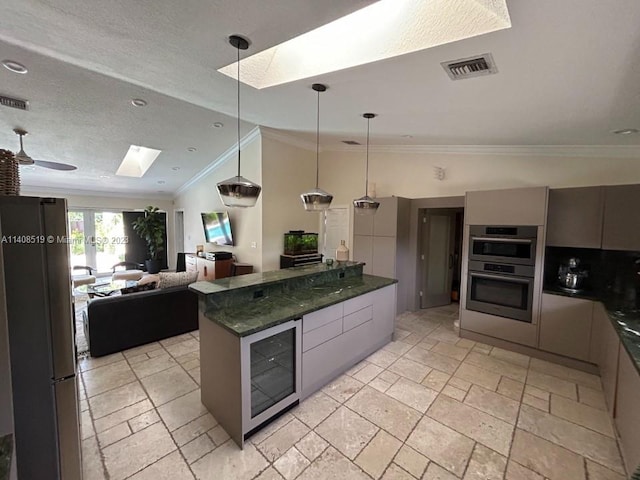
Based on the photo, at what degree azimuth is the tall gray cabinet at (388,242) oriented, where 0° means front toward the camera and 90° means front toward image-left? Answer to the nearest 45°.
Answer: approximately 45°

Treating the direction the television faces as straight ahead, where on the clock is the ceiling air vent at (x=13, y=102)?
The ceiling air vent is roughly at 12 o'clock from the television.

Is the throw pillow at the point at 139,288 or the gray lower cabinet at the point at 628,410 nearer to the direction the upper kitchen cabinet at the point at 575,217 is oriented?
the gray lower cabinet

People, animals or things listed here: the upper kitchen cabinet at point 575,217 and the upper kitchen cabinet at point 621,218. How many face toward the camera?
2

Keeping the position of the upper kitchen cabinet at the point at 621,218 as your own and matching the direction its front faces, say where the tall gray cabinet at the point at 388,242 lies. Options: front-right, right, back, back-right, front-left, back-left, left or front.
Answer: right

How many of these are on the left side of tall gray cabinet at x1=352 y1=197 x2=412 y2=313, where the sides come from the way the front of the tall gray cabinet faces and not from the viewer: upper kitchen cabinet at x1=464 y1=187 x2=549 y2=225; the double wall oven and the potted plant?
2

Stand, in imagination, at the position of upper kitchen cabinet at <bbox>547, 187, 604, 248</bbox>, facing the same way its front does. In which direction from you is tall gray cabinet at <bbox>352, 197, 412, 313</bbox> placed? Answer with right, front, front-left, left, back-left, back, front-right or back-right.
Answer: right

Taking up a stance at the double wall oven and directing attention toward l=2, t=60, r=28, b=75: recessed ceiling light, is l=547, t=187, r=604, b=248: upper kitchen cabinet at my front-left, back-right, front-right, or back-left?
back-left

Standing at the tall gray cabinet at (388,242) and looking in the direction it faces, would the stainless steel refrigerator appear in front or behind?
in front

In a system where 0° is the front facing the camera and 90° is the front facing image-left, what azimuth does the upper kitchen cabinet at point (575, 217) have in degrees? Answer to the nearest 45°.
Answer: approximately 0°

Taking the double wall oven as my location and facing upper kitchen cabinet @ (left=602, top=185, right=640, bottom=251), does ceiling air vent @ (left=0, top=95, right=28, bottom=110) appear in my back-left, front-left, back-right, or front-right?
back-right
